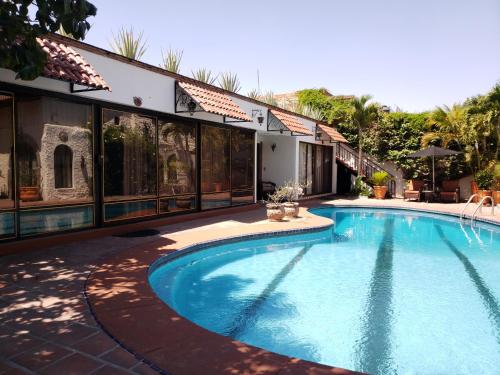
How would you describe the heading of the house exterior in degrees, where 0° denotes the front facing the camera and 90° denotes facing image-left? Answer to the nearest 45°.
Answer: approximately 315°

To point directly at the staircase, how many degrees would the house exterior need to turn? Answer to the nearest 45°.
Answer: approximately 90° to its left

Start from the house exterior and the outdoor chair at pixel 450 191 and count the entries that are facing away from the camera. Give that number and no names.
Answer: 0

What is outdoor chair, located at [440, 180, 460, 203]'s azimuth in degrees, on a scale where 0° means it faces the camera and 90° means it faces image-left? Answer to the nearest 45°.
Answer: approximately 45°

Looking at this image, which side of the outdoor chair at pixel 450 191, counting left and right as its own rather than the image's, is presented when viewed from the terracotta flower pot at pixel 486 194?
left

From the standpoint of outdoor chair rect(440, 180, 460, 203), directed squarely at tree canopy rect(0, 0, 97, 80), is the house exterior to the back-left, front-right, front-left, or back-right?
front-right

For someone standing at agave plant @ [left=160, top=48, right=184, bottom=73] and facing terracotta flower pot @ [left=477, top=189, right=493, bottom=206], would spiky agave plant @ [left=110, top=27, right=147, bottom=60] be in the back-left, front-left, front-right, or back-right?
back-right

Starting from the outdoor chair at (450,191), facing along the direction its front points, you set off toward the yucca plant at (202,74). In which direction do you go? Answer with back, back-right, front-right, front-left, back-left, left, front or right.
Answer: front

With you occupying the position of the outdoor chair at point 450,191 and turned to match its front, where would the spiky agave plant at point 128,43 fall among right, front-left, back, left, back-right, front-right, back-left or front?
front

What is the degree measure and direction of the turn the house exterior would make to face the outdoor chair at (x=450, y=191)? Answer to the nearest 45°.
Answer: approximately 90° to its left

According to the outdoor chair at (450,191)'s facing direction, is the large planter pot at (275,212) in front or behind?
in front
